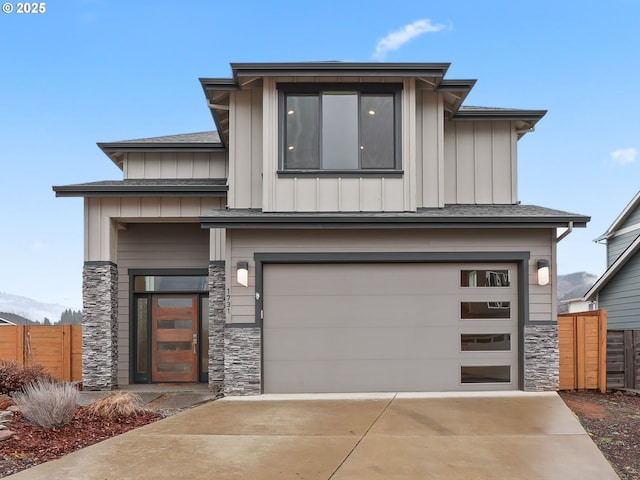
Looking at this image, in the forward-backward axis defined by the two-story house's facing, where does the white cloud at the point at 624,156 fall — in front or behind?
behind

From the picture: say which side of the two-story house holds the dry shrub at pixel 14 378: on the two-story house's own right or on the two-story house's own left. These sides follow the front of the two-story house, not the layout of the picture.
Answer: on the two-story house's own right

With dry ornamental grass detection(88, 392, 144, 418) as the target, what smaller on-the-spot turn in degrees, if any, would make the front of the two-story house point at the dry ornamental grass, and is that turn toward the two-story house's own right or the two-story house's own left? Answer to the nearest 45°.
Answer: approximately 45° to the two-story house's own right

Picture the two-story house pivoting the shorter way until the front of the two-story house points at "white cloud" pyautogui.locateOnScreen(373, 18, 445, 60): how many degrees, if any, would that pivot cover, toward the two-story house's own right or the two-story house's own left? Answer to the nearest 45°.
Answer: approximately 180°

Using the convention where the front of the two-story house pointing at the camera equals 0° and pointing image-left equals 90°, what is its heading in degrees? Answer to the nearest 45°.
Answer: approximately 0°
